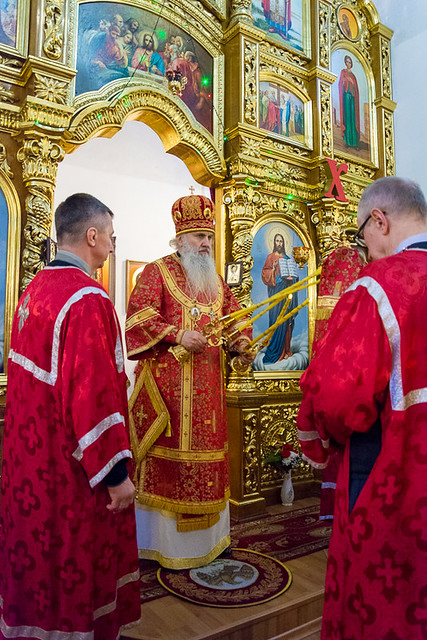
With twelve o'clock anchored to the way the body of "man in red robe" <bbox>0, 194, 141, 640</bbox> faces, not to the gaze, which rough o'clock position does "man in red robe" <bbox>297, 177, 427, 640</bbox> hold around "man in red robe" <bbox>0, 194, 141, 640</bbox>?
"man in red robe" <bbox>297, 177, 427, 640</bbox> is roughly at 3 o'clock from "man in red robe" <bbox>0, 194, 141, 640</bbox>.

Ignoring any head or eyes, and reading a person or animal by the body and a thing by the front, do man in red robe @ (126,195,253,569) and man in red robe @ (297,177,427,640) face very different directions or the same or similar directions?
very different directions

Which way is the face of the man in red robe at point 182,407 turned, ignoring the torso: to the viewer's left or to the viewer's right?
to the viewer's right

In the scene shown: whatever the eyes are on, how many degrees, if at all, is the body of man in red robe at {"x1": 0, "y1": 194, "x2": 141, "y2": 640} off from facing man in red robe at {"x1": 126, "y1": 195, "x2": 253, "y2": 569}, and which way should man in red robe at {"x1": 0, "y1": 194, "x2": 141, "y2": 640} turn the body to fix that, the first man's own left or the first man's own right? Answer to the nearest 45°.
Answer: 0° — they already face them

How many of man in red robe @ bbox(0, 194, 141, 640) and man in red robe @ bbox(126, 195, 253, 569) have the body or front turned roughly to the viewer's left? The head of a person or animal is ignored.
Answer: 0

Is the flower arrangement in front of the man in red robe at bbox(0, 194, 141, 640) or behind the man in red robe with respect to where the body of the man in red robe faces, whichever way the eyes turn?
in front

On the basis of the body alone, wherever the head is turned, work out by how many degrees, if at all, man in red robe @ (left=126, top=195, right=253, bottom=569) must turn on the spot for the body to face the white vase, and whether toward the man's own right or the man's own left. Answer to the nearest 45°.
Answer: approximately 90° to the man's own left

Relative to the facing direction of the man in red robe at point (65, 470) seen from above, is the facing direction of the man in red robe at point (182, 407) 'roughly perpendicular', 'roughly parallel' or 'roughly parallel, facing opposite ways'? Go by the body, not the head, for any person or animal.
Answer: roughly perpendicular

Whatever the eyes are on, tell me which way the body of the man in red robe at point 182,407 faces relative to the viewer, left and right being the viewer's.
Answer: facing the viewer and to the right of the viewer

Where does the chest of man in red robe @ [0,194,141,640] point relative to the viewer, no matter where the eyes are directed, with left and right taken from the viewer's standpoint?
facing away from the viewer and to the right of the viewer

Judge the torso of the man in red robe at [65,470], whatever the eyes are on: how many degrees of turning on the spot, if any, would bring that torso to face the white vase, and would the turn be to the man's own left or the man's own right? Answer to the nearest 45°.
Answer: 0° — they already face it

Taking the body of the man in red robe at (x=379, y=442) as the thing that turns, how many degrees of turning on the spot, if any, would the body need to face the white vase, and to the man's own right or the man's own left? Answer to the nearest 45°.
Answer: approximately 45° to the man's own right

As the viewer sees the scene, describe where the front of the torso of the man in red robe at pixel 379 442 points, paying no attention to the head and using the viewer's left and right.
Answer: facing away from the viewer and to the left of the viewer

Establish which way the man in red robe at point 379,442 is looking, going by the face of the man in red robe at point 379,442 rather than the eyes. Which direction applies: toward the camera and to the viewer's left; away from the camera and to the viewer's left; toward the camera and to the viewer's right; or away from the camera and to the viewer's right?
away from the camera and to the viewer's left

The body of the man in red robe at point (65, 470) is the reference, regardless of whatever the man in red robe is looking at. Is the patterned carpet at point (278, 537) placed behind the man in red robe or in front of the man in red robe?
in front

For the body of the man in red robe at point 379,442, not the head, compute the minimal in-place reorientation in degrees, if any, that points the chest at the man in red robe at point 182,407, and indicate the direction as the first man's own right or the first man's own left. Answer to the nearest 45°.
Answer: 0° — they already face them
